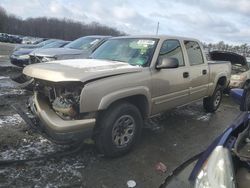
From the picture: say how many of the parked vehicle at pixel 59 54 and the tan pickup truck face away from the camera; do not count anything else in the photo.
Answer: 0

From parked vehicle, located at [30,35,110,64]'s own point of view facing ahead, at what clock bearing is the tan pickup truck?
The tan pickup truck is roughly at 10 o'clock from the parked vehicle.

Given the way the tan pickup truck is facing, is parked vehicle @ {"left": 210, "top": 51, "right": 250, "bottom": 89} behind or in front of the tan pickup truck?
behind

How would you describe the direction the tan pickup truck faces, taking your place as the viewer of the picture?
facing the viewer and to the left of the viewer

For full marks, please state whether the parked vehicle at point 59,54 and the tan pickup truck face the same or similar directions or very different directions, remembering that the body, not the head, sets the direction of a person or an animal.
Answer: same or similar directions

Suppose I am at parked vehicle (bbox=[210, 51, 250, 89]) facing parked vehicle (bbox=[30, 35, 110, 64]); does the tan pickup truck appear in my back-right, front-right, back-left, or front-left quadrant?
front-left

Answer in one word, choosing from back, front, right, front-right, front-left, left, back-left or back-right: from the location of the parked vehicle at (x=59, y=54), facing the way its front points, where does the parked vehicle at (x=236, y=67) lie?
back-left

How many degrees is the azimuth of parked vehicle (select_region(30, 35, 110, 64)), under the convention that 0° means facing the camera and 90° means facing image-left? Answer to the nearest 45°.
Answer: approximately 45°
